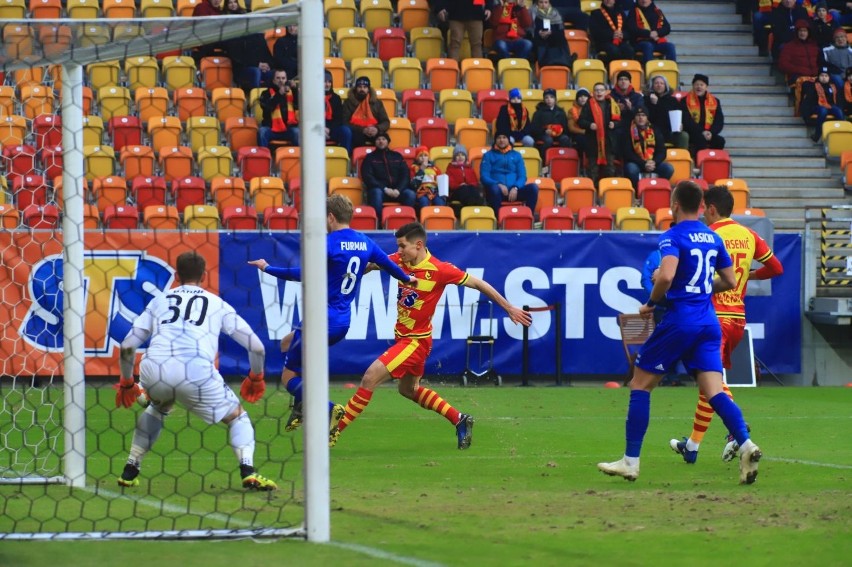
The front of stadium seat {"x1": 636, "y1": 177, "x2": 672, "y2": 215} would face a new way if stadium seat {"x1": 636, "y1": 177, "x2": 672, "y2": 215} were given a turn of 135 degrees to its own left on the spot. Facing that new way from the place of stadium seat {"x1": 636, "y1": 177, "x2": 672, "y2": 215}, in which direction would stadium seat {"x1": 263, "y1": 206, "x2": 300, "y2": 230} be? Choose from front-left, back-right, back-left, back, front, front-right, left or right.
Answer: back

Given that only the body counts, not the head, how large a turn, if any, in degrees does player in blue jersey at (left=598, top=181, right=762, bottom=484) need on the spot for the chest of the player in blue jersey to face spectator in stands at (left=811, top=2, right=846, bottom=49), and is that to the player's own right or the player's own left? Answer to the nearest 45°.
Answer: approximately 45° to the player's own right

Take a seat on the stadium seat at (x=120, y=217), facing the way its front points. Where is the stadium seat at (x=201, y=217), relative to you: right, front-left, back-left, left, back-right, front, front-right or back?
left

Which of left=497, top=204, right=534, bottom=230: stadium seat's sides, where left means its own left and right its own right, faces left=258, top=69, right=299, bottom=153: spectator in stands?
right

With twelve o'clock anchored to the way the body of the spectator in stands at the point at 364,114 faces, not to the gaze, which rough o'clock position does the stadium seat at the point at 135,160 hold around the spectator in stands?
The stadium seat is roughly at 2 o'clock from the spectator in stands.

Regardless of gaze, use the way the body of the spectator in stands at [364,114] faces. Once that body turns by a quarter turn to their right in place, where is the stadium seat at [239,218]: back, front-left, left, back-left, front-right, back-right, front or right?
front-left

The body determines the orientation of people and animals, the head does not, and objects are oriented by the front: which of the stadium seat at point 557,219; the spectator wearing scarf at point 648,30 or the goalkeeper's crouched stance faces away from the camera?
the goalkeeper's crouched stance

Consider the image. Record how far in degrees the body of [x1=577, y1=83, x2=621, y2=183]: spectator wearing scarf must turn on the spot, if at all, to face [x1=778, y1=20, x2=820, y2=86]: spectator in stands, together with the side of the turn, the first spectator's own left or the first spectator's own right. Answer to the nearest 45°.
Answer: approximately 135° to the first spectator's own left

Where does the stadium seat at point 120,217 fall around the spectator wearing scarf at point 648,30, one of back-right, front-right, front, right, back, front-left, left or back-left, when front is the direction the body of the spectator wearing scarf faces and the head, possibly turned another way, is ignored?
front-right

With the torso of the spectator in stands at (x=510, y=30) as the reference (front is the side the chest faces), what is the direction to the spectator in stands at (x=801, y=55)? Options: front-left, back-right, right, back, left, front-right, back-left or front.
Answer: left
